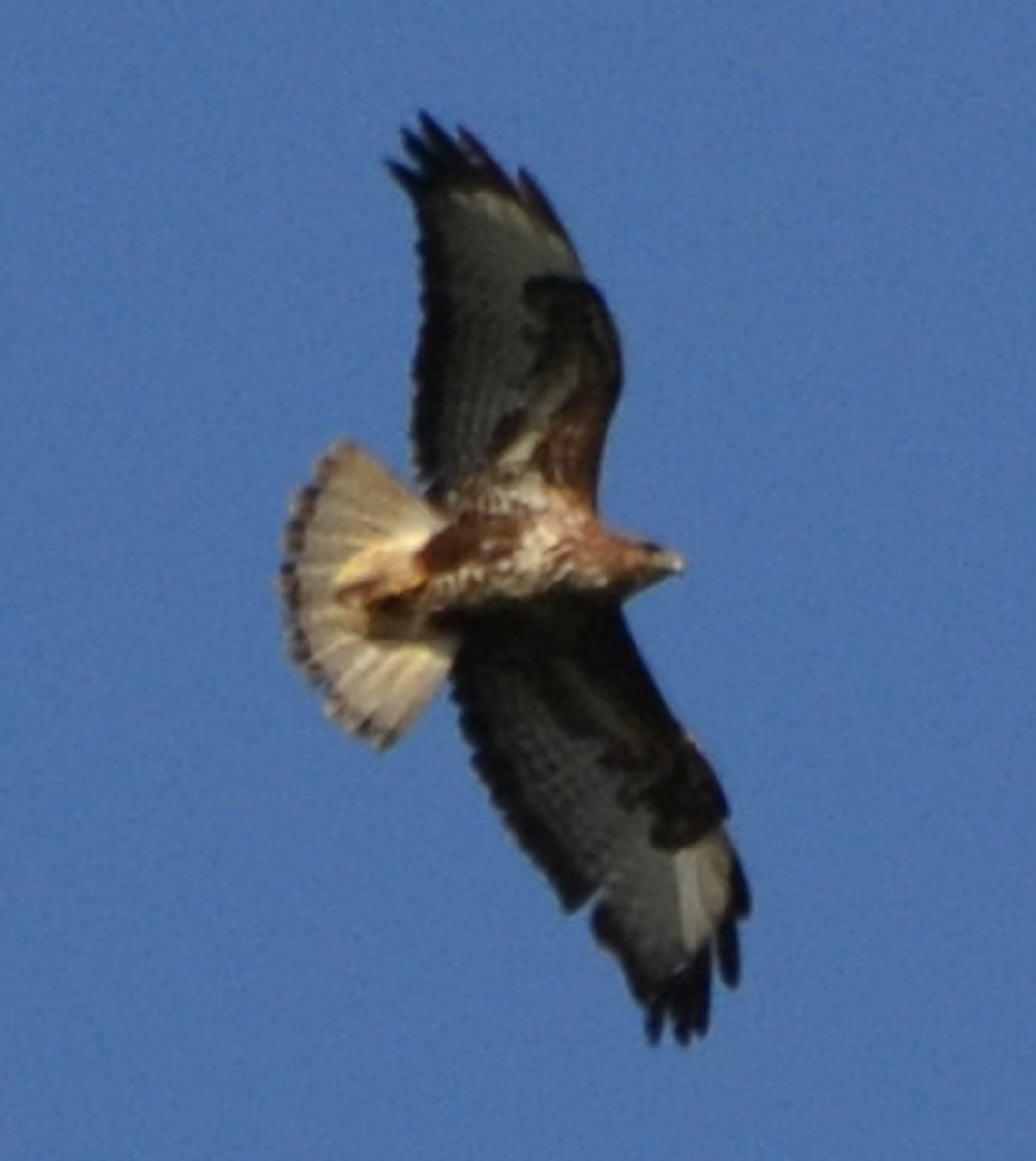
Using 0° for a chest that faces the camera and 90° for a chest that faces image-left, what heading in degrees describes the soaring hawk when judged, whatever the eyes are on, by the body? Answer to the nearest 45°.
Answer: approximately 270°
